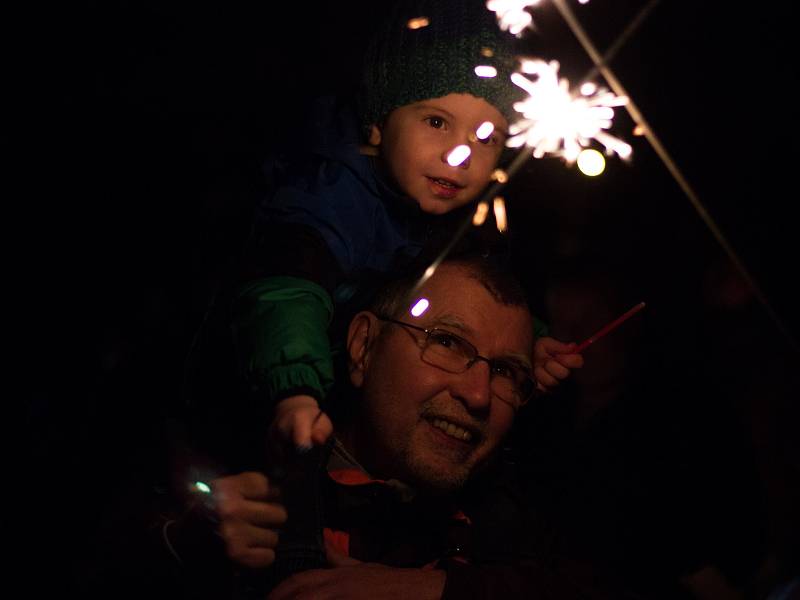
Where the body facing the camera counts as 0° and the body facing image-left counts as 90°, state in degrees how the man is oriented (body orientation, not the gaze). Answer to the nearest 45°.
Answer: approximately 315°

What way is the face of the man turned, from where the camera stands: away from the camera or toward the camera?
toward the camera

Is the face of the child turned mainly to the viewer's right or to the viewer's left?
to the viewer's right

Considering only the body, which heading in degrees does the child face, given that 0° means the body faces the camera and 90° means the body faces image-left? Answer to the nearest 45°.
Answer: approximately 315°

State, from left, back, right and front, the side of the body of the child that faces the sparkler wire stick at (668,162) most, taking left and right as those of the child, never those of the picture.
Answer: left
